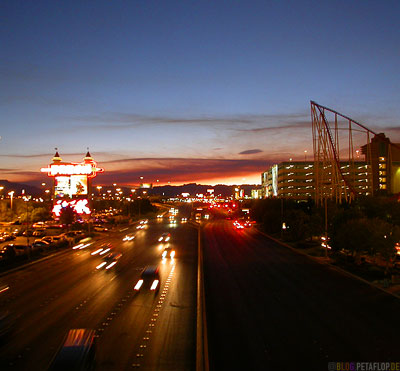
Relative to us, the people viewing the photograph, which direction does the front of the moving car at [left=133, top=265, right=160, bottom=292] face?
facing the viewer

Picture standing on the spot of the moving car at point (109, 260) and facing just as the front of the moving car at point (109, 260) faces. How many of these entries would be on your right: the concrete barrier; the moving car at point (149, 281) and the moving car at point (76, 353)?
0

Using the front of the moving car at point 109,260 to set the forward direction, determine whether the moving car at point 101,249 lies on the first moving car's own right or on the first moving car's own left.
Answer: on the first moving car's own right

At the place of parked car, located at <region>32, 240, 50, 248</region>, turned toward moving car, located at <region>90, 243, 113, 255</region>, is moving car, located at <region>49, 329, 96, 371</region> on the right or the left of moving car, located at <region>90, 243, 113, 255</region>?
right

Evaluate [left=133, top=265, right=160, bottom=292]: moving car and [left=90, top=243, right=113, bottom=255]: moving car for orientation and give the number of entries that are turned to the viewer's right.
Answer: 0

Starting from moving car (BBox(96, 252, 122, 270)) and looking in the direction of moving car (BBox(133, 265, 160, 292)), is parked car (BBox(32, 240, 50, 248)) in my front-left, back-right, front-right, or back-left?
back-right

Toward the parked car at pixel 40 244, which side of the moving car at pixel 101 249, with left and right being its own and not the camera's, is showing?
right

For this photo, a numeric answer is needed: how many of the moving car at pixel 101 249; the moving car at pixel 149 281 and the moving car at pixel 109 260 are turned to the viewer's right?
0

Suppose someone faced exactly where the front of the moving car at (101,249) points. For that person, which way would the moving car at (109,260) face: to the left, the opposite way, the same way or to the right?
the same way

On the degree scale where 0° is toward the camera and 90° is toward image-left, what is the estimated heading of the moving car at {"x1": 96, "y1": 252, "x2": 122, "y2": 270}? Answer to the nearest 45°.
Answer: approximately 45°

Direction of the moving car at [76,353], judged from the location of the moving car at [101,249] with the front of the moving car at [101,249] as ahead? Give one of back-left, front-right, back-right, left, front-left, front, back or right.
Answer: front-left

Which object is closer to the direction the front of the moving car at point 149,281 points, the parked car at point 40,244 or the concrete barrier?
the concrete barrier

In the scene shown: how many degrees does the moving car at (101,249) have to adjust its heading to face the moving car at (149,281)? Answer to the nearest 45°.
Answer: approximately 45° to its left

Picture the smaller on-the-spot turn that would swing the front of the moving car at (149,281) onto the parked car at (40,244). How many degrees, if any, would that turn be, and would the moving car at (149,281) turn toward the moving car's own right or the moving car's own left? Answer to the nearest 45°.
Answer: approximately 135° to the moving car's own right

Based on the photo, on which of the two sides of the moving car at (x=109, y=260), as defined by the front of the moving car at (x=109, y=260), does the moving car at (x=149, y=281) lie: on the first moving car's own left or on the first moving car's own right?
on the first moving car's own left
